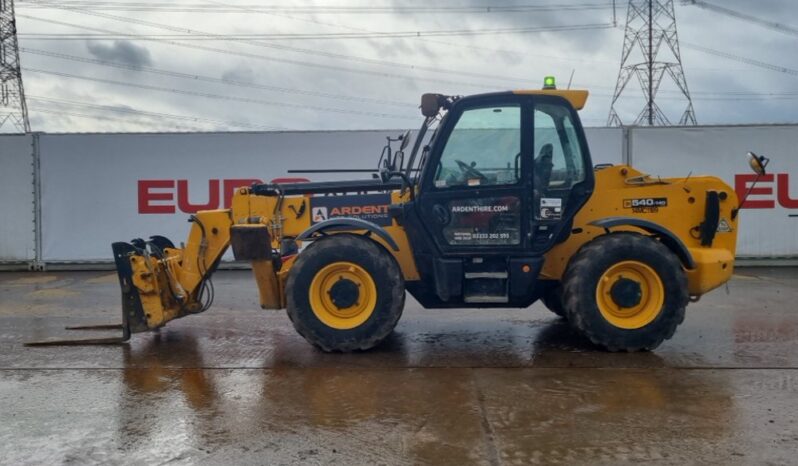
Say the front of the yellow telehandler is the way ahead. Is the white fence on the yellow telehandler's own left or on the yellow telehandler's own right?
on the yellow telehandler's own right

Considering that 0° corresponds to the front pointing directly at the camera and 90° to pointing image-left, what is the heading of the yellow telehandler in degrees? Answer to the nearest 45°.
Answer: approximately 90°
